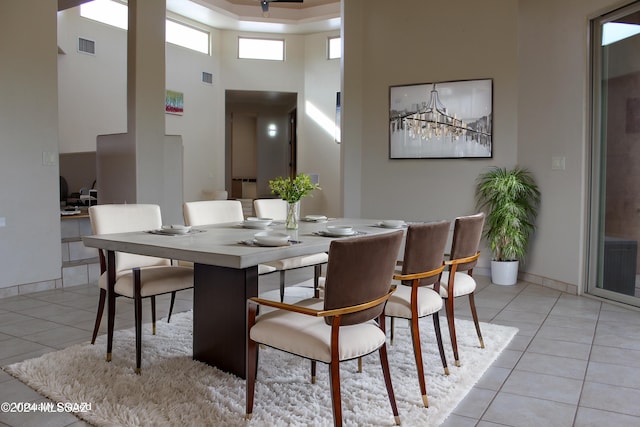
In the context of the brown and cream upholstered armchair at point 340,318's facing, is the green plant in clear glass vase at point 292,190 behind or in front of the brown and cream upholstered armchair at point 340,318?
in front

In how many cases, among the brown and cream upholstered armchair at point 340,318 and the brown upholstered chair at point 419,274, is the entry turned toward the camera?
0

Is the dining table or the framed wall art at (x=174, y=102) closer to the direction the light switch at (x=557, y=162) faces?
the dining table

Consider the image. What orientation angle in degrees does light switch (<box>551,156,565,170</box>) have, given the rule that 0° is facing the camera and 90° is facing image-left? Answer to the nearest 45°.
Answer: approximately 0°

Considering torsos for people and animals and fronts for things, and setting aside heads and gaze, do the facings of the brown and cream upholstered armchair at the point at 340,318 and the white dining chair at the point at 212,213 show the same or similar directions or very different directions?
very different directions

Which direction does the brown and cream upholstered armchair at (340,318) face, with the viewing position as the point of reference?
facing away from the viewer and to the left of the viewer

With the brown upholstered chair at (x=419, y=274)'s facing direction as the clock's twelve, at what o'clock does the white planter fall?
The white planter is roughly at 2 o'clock from the brown upholstered chair.

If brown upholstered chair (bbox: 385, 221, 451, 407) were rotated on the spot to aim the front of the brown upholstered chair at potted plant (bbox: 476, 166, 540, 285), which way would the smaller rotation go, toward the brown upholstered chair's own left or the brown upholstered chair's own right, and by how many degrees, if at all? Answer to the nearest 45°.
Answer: approximately 45° to the brown upholstered chair's own right

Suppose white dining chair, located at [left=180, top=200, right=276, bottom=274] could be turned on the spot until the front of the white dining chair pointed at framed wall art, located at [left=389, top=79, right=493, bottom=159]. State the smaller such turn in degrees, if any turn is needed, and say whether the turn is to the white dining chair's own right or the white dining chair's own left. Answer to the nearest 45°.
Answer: approximately 90° to the white dining chair's own left

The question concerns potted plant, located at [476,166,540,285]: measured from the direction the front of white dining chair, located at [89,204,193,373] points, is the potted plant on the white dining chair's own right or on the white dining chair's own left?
on the white dining chair's own left

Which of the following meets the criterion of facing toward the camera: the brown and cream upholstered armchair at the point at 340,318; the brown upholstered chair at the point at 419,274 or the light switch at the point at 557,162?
the light switch

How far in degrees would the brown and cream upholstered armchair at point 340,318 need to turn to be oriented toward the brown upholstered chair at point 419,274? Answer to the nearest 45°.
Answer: approximately 90° to its right

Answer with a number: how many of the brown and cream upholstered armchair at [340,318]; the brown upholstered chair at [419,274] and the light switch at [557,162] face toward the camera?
1
